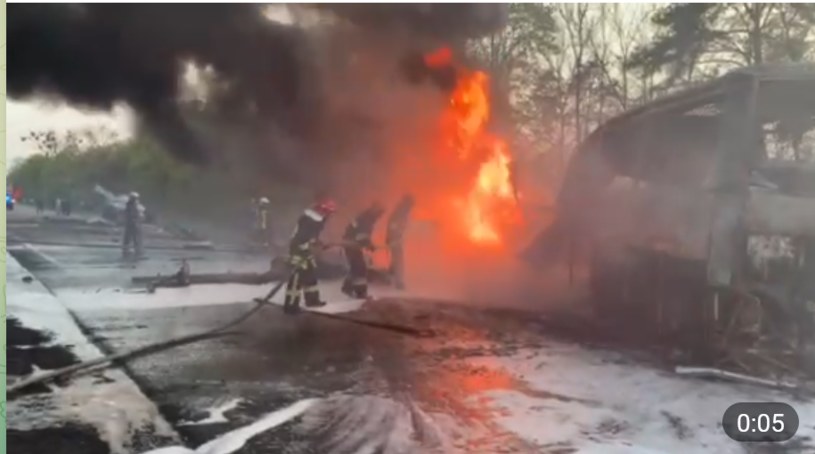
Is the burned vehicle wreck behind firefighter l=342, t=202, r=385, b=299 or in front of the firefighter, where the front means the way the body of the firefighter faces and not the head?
in front

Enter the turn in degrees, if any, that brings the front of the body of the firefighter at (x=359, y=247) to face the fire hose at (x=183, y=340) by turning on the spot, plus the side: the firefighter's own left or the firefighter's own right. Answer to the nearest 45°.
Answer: approximately 180°

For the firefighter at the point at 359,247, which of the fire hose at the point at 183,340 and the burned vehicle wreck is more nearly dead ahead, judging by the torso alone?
the burned vehicle wreck
